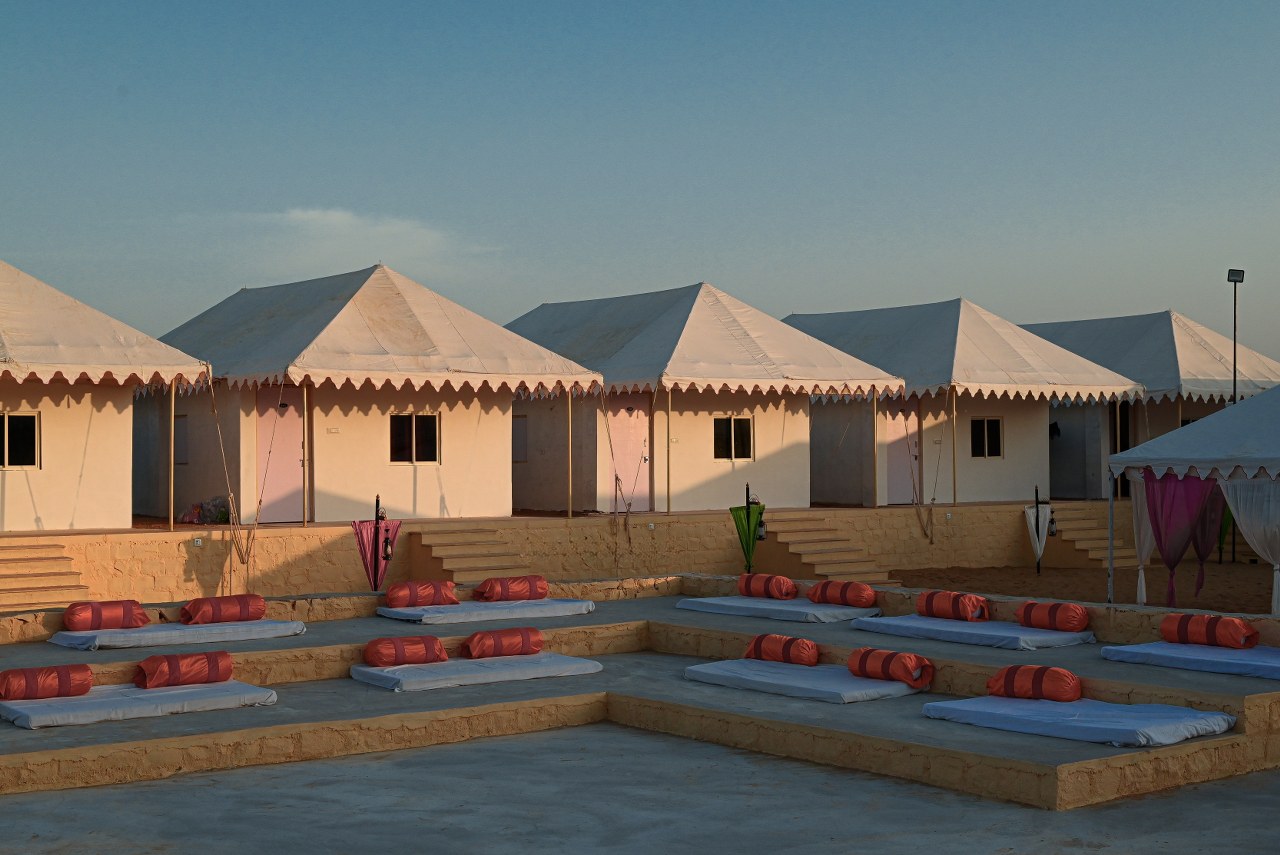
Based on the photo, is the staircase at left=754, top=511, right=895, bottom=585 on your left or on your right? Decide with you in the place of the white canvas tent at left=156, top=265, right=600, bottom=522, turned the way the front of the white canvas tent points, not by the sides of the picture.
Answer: on your left

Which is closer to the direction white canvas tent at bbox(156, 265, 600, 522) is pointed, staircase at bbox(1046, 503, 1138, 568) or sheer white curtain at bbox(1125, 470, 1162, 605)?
the sheer white curtain

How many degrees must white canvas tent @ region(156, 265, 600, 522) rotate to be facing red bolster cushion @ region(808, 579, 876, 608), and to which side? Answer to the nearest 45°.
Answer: approximately 45° to its left

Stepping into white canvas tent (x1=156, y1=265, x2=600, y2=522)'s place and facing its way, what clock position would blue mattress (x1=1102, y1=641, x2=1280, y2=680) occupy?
The blue mattress is roughly at 11 o'clock from the white canvas tent.

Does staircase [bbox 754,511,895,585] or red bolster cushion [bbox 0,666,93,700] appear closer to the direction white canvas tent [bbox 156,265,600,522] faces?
the red bolster cushion

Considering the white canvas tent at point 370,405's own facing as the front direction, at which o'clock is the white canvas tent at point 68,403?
the white canvas tent at point 68,403 is roughly at 2 o'clock from the white canvas tent at point 370,405.

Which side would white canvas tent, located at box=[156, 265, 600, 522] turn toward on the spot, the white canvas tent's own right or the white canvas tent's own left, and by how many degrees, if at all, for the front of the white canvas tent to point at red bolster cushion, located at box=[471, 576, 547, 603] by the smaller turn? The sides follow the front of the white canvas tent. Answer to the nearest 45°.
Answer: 0° — it already faces it

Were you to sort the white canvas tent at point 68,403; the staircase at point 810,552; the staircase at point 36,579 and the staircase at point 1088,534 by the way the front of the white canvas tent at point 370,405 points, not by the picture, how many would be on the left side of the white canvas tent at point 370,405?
2

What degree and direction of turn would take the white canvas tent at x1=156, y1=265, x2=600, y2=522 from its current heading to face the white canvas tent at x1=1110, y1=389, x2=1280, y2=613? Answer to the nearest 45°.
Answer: approximately 45° to its left

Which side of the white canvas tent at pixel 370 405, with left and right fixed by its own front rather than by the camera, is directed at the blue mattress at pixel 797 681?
front

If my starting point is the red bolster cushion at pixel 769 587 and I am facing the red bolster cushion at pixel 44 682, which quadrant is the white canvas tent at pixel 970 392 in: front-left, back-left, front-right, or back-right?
back-right

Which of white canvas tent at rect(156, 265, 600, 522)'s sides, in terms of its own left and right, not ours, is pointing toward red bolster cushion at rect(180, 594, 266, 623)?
front

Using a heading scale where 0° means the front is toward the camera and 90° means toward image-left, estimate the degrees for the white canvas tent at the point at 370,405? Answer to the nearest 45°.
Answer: approximately 0°

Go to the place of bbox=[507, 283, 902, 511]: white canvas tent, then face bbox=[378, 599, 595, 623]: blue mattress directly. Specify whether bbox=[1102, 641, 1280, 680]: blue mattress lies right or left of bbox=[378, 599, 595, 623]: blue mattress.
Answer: left

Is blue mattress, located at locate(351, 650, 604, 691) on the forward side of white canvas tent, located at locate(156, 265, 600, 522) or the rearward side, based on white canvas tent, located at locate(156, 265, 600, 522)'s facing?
on the forward side

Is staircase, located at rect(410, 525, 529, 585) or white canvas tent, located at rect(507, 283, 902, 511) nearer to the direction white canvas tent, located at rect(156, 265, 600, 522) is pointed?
the staircase

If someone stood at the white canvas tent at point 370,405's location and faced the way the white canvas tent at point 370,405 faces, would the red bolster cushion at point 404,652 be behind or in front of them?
in front

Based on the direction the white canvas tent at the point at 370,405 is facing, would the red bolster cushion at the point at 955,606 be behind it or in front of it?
in front

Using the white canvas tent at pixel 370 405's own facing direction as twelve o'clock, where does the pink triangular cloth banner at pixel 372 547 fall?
The pink triangular cloth banner is roughly at 12 o'clock from the white canvas tent.

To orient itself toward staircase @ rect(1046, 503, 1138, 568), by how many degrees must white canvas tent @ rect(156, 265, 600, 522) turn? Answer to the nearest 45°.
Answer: approximately 90° to its left
